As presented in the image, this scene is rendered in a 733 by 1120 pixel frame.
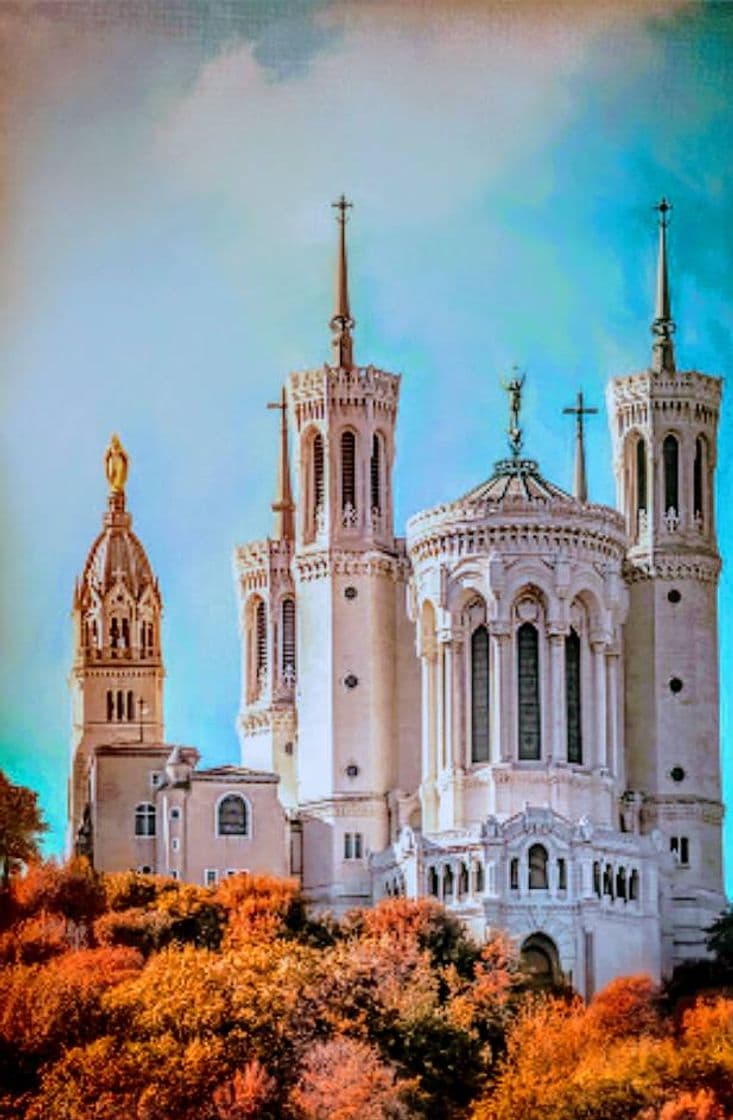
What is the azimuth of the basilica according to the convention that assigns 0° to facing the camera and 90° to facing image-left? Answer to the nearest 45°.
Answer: approximately 180°

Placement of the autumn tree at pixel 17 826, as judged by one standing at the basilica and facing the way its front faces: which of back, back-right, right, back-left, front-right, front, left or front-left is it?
back-left
